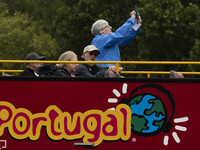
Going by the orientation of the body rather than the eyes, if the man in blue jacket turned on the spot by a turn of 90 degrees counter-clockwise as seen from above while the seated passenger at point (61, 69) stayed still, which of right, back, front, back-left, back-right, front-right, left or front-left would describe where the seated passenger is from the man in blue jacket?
back-left

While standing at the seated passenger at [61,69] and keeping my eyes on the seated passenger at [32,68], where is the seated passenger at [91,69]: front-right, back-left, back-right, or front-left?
back-right

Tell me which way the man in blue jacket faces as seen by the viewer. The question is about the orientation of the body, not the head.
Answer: to the viewer's right
